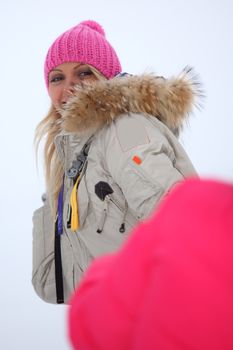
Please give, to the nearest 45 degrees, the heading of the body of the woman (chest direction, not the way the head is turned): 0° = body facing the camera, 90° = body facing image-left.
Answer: approximately 45°
